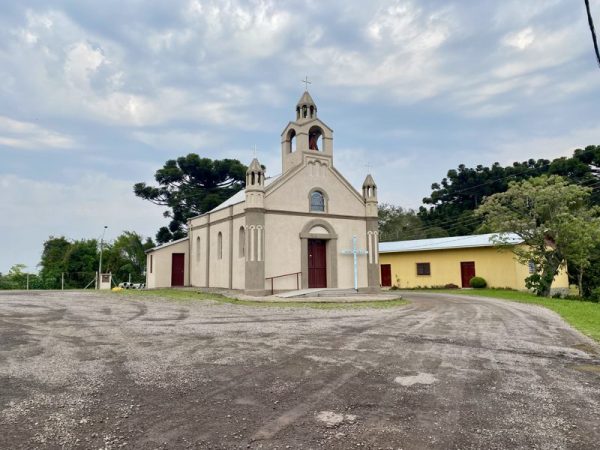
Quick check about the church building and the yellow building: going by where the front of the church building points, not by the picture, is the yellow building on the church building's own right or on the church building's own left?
on the church building's own left

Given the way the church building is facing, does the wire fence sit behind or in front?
behind

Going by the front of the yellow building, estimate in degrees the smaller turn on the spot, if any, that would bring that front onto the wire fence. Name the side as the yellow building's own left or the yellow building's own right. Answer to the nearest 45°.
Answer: approximately 45° to the yellow building's own right

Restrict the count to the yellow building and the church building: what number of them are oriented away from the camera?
0

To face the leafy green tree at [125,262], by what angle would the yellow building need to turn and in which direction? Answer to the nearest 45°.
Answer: approximately 45° to its right

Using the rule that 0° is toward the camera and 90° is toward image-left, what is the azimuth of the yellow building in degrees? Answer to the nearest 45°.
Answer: approximately 45°

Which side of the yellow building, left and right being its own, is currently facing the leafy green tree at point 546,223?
left

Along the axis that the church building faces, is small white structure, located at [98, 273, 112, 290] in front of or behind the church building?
behind
